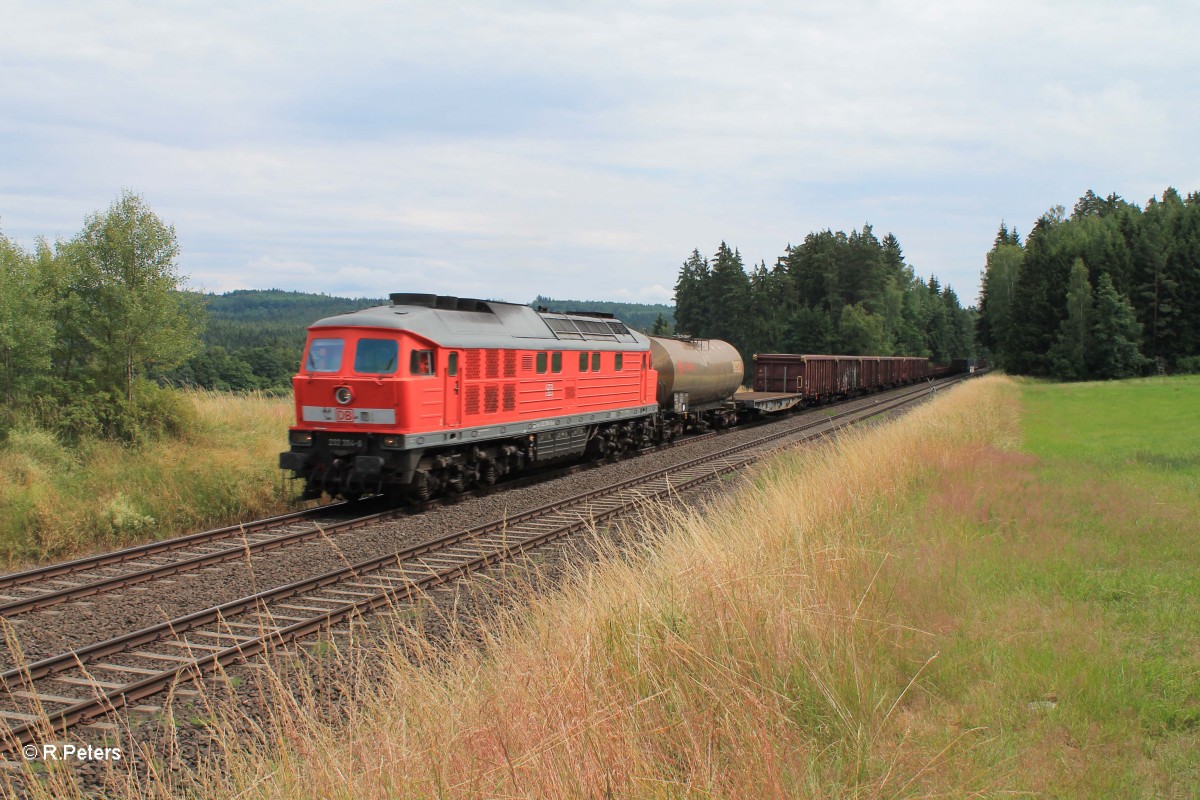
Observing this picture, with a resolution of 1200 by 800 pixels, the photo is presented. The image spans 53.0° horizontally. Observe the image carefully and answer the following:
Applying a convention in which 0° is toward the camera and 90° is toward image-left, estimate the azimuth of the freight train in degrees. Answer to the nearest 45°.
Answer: approximately 45°

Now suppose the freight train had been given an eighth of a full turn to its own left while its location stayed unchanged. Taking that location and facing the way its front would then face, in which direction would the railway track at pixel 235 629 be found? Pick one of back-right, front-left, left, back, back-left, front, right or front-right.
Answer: front
